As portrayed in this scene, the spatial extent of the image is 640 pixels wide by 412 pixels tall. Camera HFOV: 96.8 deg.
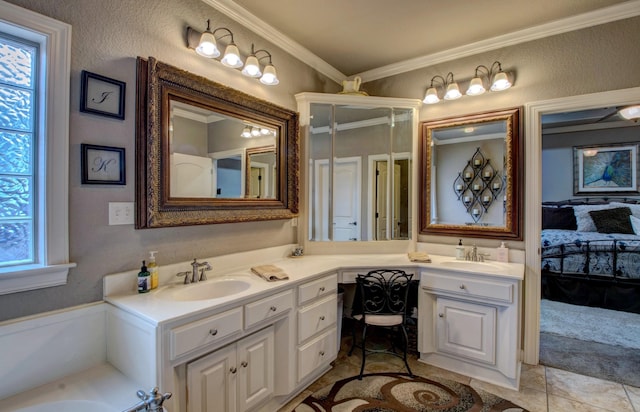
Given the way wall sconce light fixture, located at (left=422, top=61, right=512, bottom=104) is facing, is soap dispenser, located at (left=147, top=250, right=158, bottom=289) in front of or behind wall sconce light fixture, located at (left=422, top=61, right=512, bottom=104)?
in front

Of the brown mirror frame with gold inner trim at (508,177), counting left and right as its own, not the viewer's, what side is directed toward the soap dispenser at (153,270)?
front

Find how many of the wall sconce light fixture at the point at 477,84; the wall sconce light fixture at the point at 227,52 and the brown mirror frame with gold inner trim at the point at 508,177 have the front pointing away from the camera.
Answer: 0

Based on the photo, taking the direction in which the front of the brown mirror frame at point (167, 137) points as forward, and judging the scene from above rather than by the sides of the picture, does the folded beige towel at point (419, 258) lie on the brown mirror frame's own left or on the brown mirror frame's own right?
on the brown mirror frame's own left

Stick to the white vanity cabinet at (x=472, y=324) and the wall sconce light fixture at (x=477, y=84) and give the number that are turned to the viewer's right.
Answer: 0

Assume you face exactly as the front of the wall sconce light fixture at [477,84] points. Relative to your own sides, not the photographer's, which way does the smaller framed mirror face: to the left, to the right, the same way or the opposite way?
the same way

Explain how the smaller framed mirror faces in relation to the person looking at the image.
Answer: facing the viewer and to the left of the viewer

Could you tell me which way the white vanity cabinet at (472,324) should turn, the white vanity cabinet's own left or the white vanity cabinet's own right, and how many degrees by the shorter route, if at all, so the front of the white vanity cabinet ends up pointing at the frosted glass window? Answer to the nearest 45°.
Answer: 0° — it already faces it

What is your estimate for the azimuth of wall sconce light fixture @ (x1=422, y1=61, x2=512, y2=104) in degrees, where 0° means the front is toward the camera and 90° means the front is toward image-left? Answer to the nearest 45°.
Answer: approximately 45°

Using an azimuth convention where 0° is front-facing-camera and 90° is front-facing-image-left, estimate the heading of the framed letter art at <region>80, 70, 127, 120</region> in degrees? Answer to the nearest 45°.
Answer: approximately 315°

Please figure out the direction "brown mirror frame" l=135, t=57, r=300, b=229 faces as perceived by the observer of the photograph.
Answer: facing the viewer and to the right of the viewer

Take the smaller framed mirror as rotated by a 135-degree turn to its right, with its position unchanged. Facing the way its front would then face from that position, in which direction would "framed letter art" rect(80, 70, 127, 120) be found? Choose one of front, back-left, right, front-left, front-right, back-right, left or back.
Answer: back-left

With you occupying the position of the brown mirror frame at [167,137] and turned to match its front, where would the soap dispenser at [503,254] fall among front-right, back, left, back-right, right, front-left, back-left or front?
front-left
